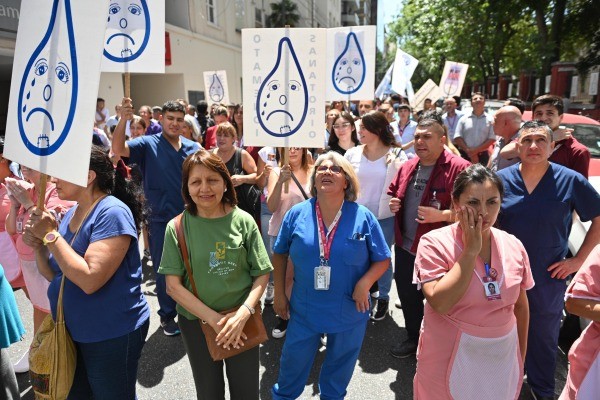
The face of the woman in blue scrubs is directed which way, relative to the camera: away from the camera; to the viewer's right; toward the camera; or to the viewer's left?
toward the camera

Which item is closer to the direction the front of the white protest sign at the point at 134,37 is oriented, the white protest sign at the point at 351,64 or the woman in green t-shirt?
the woman in green t-shirt

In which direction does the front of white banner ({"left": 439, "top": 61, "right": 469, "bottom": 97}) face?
toward the camera

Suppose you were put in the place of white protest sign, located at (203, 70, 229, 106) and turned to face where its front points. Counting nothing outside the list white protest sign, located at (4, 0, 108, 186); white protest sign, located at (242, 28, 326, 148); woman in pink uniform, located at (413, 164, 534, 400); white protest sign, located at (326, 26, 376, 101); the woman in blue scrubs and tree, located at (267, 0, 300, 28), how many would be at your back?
1

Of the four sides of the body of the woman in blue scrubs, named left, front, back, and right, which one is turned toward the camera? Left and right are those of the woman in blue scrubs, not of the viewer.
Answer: front

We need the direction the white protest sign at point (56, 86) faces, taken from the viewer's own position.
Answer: facing the viewer

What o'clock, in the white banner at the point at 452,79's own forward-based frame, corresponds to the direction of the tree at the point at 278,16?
The tree is roughly at 5 o'clock from the white banner.

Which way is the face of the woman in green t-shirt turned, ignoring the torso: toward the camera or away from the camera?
toward the camera

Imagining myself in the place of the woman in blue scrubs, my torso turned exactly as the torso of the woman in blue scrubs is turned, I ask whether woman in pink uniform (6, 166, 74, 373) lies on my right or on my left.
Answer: on my right

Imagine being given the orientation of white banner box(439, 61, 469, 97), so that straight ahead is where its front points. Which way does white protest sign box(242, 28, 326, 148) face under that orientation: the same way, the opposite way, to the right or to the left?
the same way

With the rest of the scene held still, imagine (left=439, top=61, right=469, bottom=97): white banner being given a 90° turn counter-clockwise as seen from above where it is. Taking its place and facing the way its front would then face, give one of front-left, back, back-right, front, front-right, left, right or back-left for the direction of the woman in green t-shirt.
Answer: right

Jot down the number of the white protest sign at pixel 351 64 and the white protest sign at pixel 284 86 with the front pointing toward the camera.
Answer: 2

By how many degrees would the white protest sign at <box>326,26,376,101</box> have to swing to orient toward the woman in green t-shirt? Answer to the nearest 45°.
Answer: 0° — it already faces them

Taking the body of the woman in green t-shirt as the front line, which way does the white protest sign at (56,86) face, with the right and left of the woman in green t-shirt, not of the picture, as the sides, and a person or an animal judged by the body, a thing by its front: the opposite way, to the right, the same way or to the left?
the same way

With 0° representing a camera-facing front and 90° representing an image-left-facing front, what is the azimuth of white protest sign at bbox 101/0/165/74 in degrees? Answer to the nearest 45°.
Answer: approximately 0°
